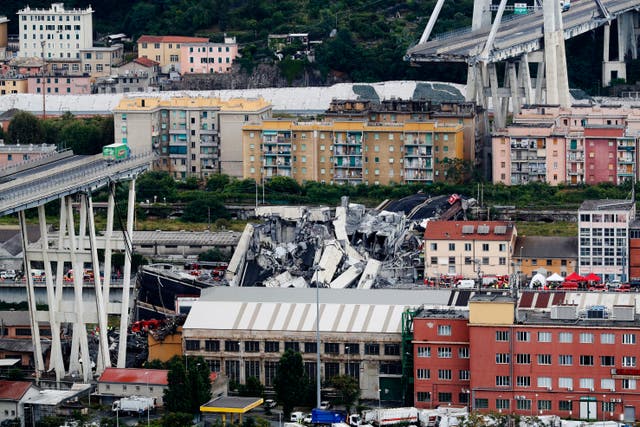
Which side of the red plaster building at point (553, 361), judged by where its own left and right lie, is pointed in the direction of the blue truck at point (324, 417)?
right

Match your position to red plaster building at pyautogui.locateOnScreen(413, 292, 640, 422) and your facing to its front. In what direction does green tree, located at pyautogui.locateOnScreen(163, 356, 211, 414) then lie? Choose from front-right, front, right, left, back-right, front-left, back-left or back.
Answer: right

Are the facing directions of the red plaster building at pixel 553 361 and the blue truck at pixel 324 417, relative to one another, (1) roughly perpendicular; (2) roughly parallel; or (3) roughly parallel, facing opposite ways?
roughly perpendicular

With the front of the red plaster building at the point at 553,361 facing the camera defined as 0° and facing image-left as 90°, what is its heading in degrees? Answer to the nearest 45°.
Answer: approximately 0°
